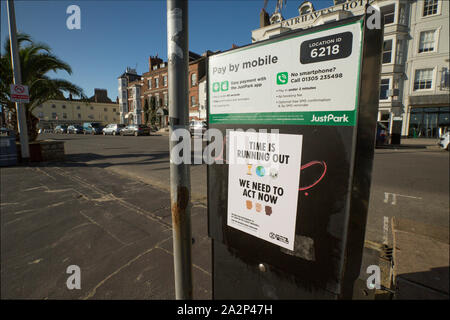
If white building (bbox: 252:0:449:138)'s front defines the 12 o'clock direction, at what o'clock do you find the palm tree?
The palm tree is roughly at 12 o'clock from the white building.

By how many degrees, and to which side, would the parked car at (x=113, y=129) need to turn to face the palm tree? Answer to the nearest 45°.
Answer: approximately 45° to its left

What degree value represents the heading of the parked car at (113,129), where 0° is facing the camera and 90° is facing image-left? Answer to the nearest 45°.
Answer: approximately 45°

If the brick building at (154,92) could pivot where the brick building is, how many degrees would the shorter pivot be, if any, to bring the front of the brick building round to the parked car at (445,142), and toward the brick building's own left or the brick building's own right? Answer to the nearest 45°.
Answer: approximately 90° to the brick building's own left

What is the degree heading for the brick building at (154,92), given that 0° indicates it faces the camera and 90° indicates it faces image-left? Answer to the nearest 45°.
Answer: approximately 45°

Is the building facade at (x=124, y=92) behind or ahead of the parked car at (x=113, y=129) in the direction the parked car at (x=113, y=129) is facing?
behind

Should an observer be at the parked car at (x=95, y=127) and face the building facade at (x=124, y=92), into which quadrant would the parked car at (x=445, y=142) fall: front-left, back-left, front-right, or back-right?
back-right

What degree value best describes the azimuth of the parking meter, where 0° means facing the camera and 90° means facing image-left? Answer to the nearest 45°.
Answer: approximately 45°

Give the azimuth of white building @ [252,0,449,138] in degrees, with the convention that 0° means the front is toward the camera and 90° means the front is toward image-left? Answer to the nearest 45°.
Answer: approximately 45°

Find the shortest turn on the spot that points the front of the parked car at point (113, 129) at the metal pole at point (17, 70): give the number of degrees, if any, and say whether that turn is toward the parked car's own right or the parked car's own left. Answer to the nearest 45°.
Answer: approximately 45° to the parked car's own left
